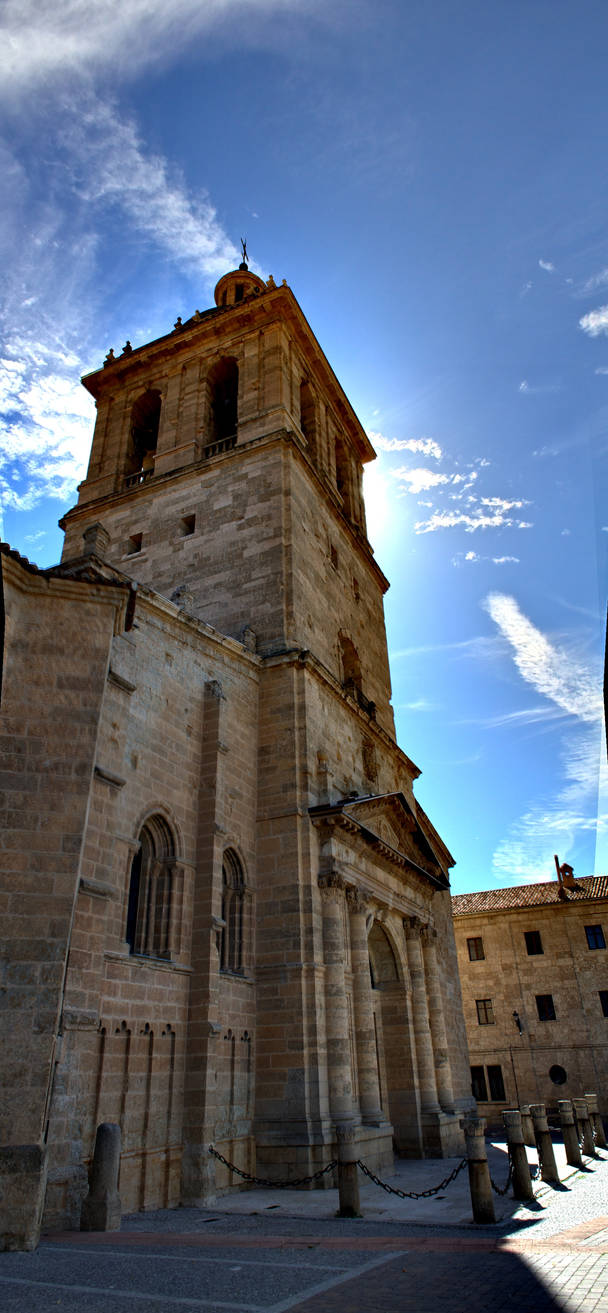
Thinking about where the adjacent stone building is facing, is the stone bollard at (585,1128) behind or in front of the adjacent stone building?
in front

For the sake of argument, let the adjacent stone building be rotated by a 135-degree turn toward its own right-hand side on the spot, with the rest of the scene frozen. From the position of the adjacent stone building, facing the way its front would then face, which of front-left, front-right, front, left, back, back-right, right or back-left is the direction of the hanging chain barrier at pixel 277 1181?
back-left

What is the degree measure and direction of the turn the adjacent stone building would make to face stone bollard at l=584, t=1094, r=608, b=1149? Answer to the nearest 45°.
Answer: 0° — it already faces it

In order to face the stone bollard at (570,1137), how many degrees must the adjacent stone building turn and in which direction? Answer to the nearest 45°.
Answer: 0° — it already faces it

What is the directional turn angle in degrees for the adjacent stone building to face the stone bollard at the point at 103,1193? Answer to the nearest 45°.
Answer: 0° — it already faces it

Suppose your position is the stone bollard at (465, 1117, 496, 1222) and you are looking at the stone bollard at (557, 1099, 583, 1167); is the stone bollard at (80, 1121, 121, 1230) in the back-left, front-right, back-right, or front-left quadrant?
back-left

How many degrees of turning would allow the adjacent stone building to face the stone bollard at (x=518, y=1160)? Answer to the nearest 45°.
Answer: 0° — it already faces it

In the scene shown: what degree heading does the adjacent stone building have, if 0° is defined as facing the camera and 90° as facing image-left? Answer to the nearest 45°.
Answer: approximately 0°

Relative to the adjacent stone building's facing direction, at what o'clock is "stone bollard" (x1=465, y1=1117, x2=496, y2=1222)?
The stone bollard is roughly at 12 o'clock from the adjacent stone building.
